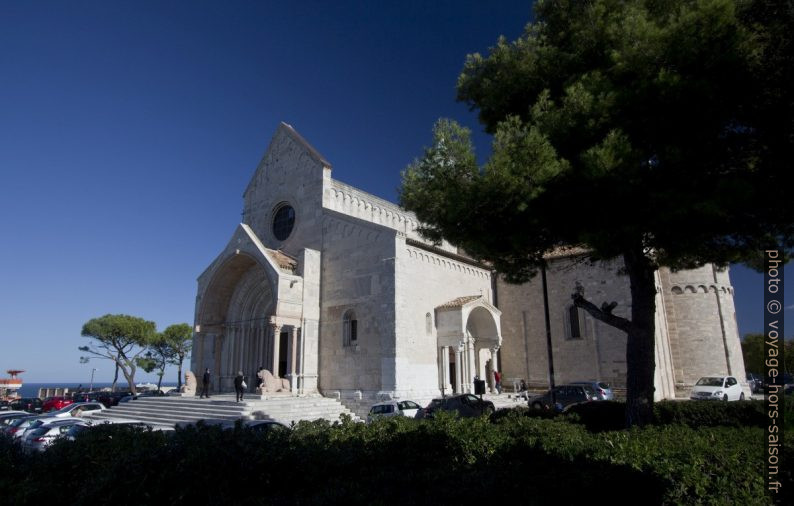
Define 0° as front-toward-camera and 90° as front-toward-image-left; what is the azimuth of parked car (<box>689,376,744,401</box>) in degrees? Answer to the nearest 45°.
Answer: approximately 45°

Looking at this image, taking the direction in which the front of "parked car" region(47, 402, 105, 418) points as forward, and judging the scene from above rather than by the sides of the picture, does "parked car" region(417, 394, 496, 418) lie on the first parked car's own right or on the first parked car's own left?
on the first parked car's own left

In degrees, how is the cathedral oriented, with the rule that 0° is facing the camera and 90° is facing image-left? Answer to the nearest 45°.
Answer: approximately 45°

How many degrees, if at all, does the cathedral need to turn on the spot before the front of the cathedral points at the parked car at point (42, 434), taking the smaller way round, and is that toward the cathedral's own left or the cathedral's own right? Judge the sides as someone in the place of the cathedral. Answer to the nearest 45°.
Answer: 0° — it already faces it

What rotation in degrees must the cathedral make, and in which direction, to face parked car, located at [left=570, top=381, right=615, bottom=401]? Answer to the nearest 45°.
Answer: approximately 135° to its left

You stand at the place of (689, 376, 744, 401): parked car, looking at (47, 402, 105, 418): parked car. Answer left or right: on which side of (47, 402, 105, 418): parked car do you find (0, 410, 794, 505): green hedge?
left
